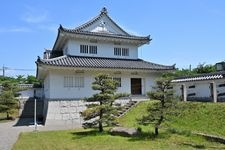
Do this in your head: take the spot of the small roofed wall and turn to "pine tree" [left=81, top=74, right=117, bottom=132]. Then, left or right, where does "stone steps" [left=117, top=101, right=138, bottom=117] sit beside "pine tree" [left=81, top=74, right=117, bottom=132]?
right

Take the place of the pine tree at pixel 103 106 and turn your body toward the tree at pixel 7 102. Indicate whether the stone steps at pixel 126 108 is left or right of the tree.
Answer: right

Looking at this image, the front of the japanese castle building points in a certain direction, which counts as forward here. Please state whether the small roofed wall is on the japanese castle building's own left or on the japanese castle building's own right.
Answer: on the japanese castle building's own left

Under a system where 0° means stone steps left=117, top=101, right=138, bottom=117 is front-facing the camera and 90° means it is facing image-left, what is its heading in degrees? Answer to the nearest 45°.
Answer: approximately 45°

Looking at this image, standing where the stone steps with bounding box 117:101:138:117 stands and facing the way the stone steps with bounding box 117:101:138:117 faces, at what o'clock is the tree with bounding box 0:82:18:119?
The tree is roughly at 2 o'clock from the stone steps.

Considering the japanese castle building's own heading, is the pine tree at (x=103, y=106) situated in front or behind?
in front

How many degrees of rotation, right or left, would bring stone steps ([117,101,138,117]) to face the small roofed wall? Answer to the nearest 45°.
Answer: approximately 135° to its left

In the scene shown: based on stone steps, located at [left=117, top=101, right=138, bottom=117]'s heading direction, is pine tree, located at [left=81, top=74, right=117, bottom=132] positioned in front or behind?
in front

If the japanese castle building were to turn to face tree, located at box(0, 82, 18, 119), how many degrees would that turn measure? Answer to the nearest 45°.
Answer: approximately 90° to its right

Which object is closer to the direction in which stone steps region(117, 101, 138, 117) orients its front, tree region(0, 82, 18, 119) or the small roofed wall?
the tree

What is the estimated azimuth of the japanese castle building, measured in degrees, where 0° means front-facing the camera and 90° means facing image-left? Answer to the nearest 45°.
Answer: approximately 0°

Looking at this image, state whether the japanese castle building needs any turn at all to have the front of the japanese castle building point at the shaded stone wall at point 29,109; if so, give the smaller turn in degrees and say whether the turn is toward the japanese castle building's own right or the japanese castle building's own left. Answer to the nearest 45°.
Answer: approximately 135° to the japanese castle building's own right

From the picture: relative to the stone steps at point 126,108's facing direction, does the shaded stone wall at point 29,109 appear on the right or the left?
on its right
